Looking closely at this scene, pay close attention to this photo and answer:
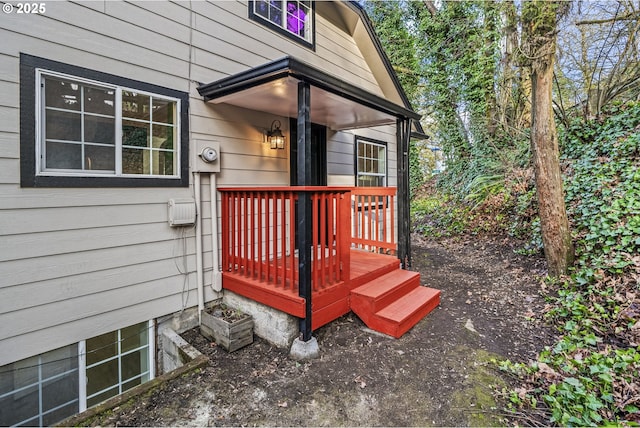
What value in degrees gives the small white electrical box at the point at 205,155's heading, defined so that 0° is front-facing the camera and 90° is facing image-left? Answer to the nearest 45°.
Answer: approximately 315°

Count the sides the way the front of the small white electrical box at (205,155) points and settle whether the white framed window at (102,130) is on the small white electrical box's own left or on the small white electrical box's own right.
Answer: on the small white electrical box's own right

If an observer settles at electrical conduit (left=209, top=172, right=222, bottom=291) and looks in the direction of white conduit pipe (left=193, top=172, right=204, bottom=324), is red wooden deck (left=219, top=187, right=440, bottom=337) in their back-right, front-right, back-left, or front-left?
back-left

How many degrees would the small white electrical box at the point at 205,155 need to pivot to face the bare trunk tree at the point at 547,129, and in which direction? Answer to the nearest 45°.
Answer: approximately 45° to its left
